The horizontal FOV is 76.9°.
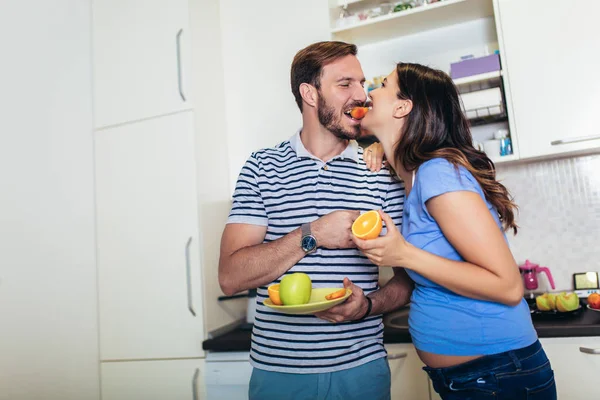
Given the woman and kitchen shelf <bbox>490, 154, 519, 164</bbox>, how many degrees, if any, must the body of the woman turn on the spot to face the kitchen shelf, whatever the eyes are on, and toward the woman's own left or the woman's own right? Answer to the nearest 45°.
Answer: approximately 90° to the woman's own right

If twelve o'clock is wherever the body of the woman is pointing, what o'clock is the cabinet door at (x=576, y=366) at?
The cabinet door is roughly at 4 o'clock from the woman.

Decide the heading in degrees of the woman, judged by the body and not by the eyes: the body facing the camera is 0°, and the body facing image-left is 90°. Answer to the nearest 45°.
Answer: approximately 90°

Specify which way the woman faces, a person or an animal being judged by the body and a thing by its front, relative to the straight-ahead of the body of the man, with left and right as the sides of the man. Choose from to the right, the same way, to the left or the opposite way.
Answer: to the right

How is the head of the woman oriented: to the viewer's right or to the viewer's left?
to the viewer's left

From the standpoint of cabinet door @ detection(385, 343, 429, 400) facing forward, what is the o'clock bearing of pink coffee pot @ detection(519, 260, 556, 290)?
The pink coffee pot is roughly at 8 o'clock from the cabinet door.

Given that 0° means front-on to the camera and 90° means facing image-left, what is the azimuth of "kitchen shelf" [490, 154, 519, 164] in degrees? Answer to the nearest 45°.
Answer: approximately 0°

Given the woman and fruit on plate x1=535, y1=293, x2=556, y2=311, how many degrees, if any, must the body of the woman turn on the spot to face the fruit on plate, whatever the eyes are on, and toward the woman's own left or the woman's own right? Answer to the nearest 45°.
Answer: approximately 90° to the woman's own right

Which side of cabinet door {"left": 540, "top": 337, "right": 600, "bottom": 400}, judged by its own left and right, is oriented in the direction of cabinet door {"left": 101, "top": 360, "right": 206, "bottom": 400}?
right

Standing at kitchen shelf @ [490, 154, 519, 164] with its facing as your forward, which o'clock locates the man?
The man is roughly at 1 o'clock from the kitchen shelf.

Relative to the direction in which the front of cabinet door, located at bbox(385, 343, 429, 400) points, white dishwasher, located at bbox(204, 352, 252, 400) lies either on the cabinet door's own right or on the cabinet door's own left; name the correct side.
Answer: on the cabinet door's own right

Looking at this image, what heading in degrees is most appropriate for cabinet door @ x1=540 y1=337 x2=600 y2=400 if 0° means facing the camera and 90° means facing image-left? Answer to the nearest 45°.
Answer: approximately 0°

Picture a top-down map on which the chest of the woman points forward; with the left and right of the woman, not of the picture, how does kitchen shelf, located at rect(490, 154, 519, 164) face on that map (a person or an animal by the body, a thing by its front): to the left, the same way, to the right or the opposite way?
to the left

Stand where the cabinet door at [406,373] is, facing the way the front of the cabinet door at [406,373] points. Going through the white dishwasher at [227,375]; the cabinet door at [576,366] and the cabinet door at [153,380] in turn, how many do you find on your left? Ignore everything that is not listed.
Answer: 1
